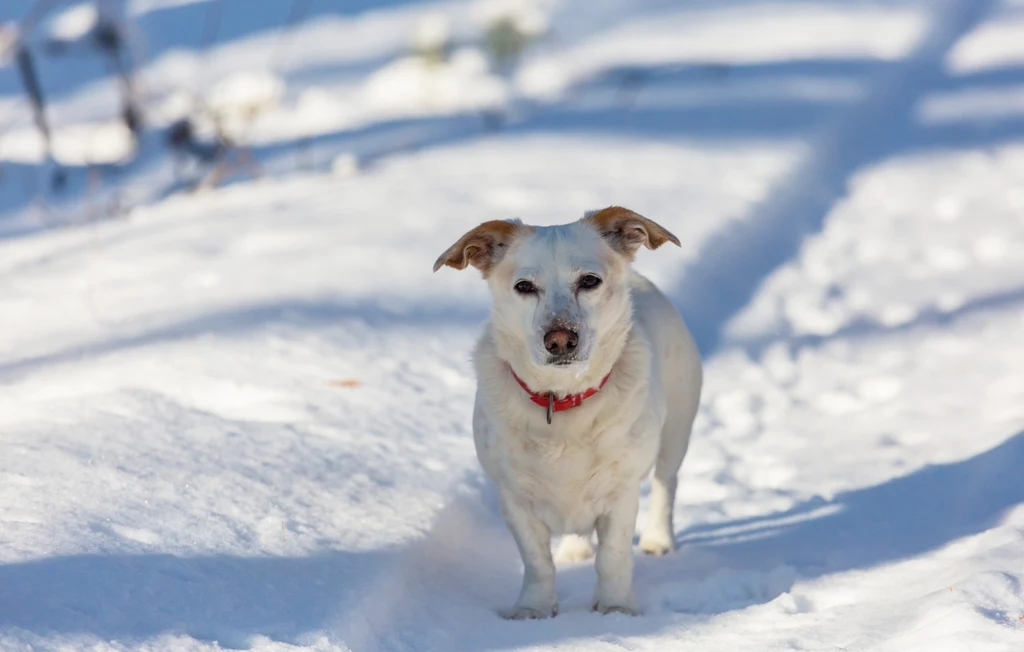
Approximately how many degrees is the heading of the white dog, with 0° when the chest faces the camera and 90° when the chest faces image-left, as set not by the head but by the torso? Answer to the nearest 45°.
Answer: approximately 0°
